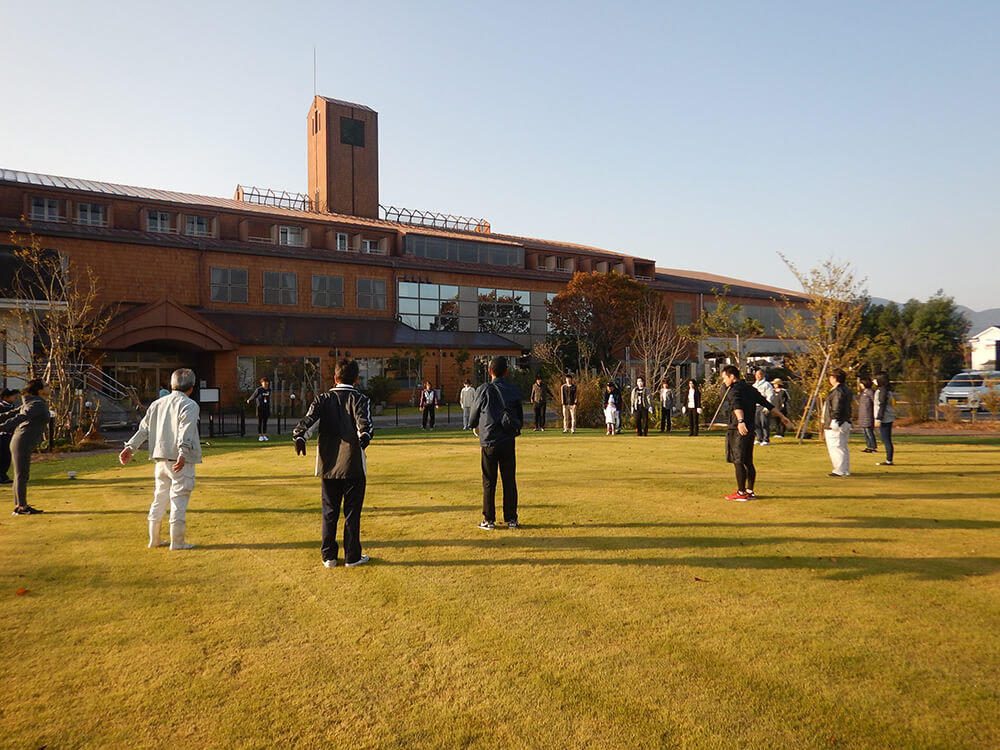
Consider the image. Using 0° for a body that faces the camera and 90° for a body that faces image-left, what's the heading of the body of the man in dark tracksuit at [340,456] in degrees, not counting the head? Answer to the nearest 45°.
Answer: approximately 180°

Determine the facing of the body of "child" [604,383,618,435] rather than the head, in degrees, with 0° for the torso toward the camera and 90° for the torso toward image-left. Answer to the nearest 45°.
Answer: approximately 0°

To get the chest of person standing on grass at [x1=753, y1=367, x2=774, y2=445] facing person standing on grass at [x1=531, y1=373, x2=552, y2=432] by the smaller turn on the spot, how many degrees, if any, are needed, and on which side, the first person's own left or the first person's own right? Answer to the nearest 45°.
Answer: approximately 90° to the first person's own right

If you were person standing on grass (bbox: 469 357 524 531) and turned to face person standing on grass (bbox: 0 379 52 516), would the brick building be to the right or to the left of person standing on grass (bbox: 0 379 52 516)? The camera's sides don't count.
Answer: right

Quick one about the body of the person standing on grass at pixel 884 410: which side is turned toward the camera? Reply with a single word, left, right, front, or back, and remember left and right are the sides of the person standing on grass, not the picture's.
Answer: left

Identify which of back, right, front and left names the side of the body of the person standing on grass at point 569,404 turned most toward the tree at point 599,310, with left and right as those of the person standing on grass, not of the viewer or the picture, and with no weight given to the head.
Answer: back

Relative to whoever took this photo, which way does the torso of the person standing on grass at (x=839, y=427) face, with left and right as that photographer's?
facing to the left of the viewer

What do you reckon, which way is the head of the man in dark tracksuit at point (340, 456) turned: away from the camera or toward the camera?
away from the camera

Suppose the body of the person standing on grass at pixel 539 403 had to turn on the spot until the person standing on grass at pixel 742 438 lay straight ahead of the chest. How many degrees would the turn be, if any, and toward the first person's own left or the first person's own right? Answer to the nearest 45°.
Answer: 0° — they already face them

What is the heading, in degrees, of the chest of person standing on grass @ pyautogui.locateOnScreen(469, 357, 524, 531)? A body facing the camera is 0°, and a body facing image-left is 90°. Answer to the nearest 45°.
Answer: approximately 180°

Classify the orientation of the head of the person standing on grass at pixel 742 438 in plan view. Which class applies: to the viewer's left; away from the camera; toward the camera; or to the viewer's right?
to the viewer's left

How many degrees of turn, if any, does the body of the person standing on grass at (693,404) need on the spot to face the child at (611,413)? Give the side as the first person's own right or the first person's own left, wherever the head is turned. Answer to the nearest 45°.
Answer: approximately 90° to the first person's own right
